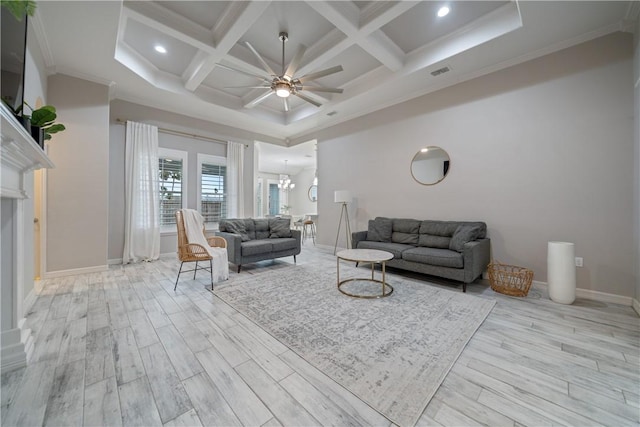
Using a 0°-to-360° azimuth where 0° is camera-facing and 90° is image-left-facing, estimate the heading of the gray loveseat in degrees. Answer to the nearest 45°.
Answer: approximately 315°

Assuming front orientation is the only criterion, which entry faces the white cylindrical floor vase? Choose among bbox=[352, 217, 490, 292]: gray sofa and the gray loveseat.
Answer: the gray loveseat

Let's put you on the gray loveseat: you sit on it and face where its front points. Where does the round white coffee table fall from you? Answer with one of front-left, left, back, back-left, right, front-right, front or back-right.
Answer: front

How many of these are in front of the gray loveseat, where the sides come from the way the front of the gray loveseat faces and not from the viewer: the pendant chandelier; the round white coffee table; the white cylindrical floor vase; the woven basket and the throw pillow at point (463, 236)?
4

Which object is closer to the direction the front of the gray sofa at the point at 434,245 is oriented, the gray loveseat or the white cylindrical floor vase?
the gray loveseat

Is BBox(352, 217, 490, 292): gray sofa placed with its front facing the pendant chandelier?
no

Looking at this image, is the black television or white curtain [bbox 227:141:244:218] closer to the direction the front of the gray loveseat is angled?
the black television

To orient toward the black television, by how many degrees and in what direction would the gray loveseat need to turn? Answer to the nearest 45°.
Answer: approximately 90° to its right

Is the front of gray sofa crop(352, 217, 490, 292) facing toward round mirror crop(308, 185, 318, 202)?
no

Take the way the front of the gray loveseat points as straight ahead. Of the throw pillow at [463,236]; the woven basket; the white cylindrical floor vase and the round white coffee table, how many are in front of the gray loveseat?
4

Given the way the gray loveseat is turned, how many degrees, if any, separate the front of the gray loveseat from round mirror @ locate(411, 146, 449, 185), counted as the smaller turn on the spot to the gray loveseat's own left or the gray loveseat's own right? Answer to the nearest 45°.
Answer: approximately 45° to the gray loveseat's own left

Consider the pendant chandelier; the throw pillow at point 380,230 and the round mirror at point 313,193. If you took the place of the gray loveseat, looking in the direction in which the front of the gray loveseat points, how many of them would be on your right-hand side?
0

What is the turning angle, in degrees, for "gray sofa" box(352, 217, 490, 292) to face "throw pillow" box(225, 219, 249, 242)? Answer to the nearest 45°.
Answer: approximately 45° to its right

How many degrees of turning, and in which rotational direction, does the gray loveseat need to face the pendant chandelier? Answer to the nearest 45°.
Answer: approximately 135° to its left

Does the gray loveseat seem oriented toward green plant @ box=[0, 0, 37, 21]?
no

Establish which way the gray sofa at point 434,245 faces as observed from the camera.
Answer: facing the viewer and to the left of the viewer

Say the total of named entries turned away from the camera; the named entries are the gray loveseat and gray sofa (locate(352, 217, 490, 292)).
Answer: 0

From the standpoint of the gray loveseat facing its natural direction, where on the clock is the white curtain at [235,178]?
The white curtain is roughly at 7 o'clock from the gray loveseat.

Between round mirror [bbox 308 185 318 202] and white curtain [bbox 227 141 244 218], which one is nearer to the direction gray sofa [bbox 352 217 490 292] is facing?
the white curtain

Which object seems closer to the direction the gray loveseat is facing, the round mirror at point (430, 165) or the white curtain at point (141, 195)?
the round mirror

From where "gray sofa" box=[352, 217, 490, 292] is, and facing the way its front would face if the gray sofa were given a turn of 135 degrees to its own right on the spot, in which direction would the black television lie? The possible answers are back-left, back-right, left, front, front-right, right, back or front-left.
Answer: back-left
